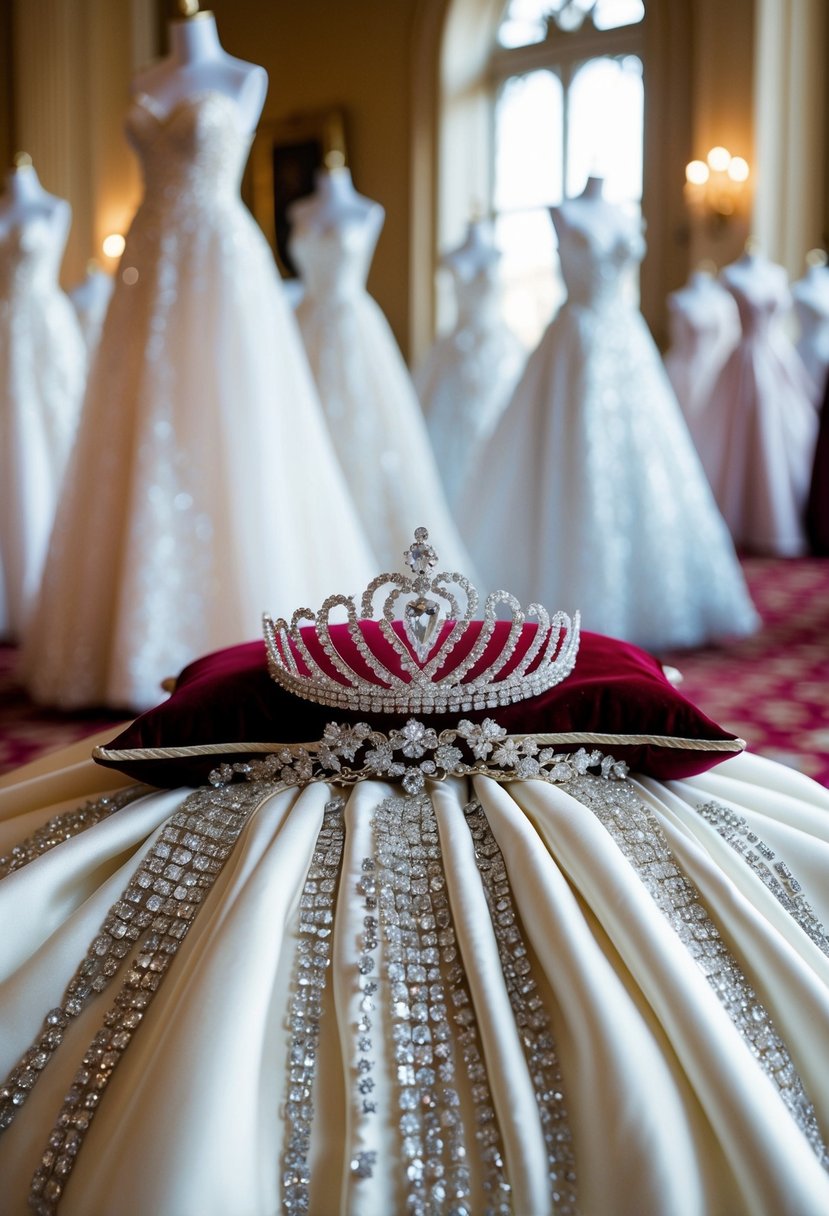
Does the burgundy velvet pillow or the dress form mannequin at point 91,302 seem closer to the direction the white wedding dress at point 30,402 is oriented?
the burgundy velvet pillow

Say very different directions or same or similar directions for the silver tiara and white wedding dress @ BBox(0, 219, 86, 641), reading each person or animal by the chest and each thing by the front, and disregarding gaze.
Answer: same or similar directions

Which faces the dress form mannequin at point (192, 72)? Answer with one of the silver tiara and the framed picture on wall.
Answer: the framed picture on wall

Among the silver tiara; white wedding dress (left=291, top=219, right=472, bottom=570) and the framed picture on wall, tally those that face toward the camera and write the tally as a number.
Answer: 3

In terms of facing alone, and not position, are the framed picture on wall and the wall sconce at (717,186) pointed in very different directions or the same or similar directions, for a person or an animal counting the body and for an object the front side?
same or similar directions

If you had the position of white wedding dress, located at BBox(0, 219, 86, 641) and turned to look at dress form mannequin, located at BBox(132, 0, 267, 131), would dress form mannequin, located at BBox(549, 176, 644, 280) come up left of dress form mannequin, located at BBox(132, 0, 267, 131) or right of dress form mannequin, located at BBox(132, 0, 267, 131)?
left

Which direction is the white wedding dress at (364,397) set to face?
toward the camera

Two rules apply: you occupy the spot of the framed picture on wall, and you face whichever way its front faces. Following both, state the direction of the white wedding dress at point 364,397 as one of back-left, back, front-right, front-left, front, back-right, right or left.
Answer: front

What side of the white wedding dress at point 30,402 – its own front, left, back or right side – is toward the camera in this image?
front

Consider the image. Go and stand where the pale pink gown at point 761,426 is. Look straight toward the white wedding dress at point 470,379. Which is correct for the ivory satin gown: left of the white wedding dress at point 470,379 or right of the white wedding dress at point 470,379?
left

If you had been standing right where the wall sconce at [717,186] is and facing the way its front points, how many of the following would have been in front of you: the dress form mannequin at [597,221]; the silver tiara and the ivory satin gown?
3

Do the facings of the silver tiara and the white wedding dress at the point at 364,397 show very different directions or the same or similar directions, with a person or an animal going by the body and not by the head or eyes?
same or similar directions

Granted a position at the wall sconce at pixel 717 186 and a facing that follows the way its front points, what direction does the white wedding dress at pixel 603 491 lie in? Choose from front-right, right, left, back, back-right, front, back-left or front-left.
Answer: front

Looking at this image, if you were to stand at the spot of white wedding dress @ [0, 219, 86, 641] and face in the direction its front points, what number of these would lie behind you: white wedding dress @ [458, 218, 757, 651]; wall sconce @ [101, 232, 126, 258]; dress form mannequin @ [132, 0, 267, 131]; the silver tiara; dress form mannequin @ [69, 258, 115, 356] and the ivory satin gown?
2

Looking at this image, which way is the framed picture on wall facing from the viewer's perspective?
toward the camera
